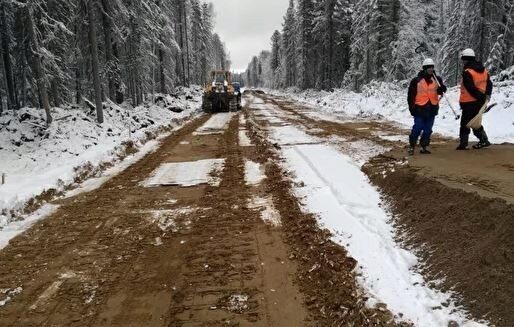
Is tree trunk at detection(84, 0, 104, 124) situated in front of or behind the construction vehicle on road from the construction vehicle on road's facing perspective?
in front

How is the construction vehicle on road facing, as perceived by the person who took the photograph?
facing the viewer

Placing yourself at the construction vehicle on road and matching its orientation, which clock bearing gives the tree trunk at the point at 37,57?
The tree trunk is roughly at 1 o'clock from the construction vehicle on road.

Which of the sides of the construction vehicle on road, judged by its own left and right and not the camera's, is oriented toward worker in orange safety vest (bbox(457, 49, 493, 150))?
front

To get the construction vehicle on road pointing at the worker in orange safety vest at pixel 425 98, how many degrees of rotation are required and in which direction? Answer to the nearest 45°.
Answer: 0° — it already faces them

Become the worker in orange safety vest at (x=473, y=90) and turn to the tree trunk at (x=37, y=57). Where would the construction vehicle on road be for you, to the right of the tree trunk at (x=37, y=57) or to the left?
right
